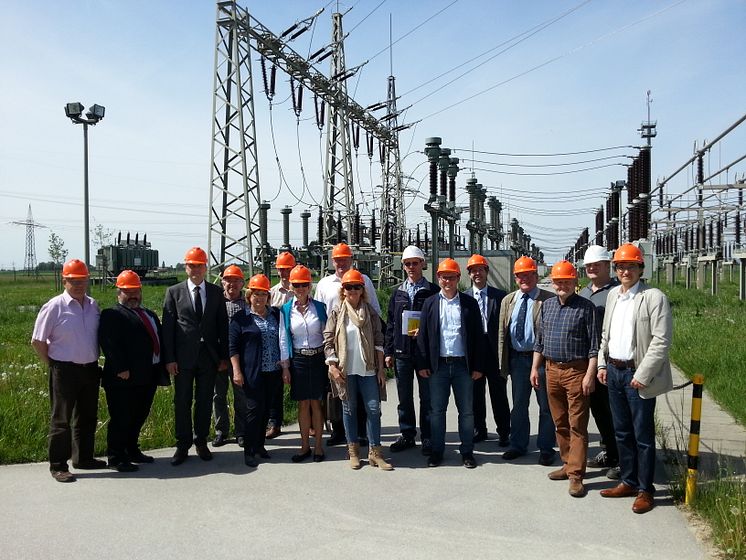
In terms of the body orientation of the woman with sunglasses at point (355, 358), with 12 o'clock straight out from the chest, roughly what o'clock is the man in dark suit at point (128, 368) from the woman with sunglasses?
The man in dark suit is roughly at 3 o'clock from the woman with sunglasses.

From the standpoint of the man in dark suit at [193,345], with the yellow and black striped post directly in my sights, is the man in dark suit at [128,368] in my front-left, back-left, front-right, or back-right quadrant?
back-right

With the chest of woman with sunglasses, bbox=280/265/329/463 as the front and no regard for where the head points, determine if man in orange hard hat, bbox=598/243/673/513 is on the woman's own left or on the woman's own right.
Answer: on the woman's own left

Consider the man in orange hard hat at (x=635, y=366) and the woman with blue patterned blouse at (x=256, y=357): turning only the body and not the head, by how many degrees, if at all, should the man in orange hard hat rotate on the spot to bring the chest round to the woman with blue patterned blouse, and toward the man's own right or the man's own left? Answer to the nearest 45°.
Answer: approximately 45° to the man's own right

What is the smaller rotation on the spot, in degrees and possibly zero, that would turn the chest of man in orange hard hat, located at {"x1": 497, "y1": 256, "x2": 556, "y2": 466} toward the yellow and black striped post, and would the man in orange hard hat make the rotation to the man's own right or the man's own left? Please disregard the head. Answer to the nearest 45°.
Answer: approximately 45° to the man's own left

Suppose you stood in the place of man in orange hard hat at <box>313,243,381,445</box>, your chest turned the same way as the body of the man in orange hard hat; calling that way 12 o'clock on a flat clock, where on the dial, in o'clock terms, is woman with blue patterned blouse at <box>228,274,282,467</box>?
The woman with blue patterned blouse is roughly at 2 o'clock from the man in orange hard hat.

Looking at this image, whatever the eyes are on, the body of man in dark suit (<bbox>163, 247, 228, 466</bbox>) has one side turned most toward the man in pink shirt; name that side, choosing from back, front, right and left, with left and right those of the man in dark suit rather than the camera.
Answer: right

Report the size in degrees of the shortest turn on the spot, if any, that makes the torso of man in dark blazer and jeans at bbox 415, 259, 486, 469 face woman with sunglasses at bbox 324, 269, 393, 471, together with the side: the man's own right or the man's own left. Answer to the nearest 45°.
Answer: approximately 90° to the man's own right

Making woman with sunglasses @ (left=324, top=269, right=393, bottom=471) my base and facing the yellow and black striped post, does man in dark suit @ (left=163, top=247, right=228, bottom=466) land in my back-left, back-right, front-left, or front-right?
back-right
